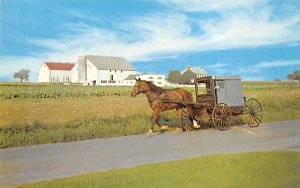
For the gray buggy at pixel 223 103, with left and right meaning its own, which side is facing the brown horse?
front

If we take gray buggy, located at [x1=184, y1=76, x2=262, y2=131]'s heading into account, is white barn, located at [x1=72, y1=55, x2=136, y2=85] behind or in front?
in front

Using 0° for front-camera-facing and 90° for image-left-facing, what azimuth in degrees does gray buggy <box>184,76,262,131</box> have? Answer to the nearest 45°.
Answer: approximately 45°
